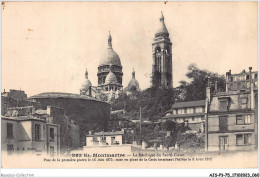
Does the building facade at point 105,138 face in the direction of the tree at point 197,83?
no

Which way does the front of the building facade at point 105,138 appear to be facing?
toward the camera
